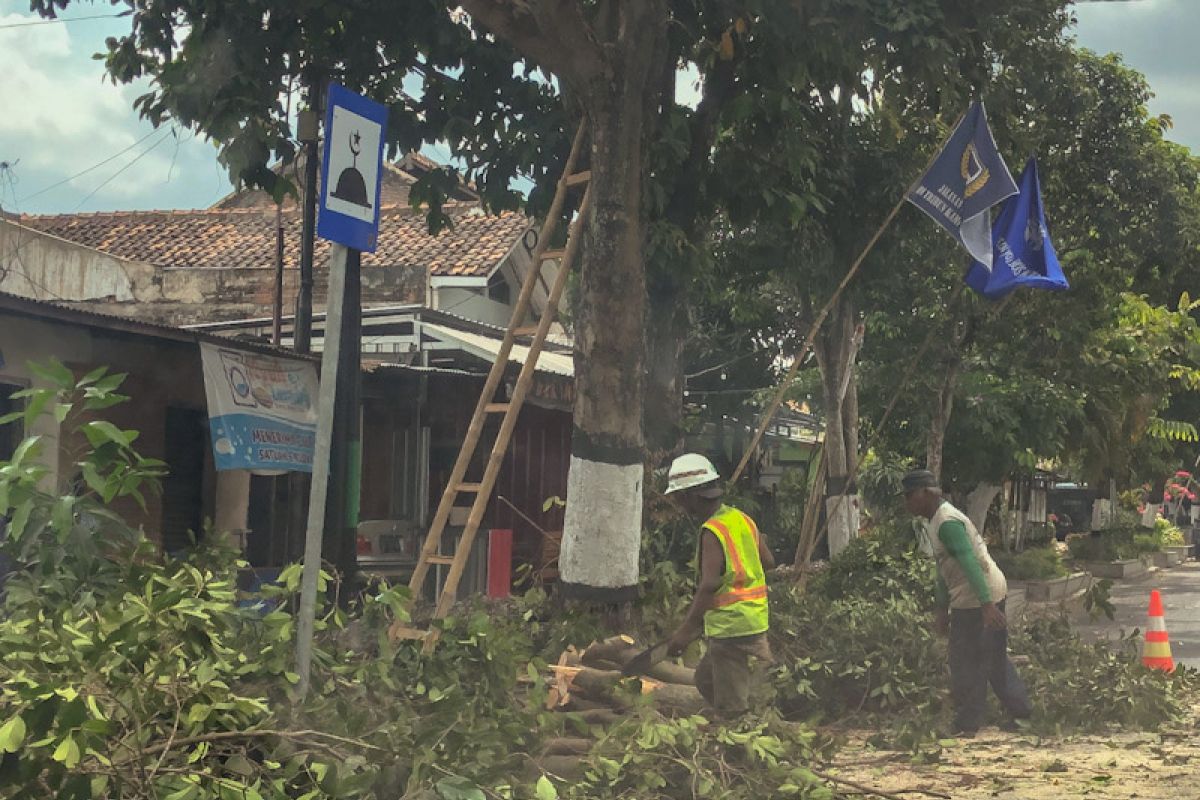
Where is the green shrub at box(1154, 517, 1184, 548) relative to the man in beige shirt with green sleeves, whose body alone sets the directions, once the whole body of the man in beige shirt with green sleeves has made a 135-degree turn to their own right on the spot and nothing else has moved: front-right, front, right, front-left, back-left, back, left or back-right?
front-left

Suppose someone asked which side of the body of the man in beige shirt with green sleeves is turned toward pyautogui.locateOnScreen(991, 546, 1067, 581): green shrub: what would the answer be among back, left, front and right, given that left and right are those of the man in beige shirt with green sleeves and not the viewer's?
right

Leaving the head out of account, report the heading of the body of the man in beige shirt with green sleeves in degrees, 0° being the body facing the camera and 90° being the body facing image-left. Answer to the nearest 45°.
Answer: approximately 90°

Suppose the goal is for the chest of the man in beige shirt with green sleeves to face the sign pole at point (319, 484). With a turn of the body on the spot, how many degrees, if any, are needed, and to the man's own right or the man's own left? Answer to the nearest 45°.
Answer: approximately 45° to the man's own left

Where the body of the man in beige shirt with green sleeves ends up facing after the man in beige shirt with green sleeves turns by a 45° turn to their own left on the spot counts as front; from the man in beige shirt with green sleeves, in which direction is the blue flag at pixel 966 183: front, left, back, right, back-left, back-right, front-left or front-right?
back-right

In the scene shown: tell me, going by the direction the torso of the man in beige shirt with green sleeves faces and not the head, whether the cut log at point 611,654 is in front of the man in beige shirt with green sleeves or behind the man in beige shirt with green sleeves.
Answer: in front

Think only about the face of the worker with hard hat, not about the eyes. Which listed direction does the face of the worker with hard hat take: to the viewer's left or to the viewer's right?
to the viewer's left

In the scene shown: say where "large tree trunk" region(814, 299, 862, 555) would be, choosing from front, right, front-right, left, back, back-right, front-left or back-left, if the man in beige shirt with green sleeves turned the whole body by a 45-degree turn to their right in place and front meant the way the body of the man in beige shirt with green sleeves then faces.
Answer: front-right

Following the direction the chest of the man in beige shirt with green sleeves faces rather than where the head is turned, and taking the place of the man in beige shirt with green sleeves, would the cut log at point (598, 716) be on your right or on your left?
on your left

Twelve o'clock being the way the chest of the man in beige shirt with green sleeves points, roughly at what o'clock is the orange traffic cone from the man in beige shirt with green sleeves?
The orange traffic cone is roughly at 4 o'clock from the man in beige shirt with green sleeves.

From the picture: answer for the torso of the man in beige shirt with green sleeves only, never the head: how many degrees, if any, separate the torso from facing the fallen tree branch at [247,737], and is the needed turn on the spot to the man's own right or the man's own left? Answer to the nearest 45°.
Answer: approximately 45° to the man's own left
